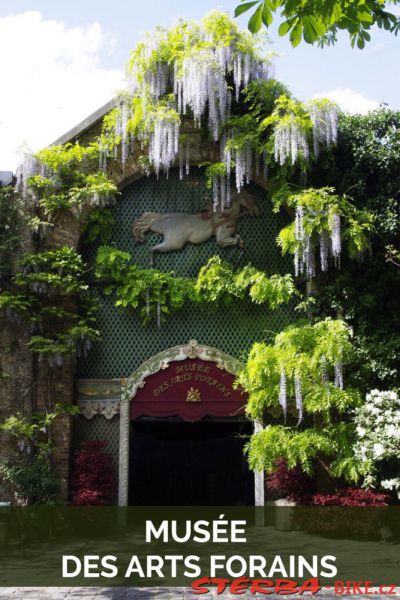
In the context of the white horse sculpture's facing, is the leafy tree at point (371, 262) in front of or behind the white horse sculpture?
in front

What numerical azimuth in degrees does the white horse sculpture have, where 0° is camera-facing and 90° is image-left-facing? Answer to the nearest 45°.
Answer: approximately 270°
